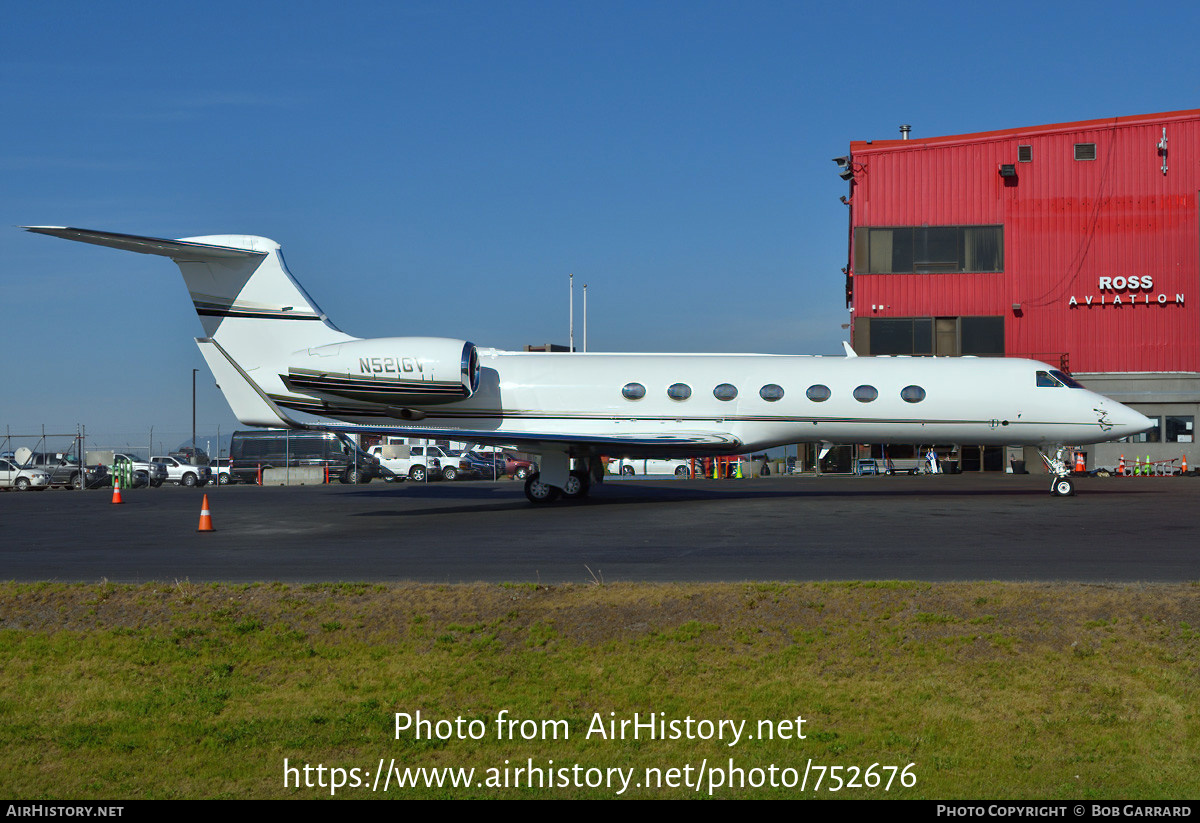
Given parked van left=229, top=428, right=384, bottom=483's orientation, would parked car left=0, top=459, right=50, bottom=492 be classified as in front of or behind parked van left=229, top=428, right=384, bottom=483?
behind

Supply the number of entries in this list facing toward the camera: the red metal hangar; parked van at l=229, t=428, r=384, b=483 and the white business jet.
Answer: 1

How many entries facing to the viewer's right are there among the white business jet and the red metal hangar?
1

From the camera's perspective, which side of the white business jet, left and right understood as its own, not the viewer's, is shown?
right

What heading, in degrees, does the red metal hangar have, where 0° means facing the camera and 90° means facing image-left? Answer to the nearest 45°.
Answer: approximately 0°

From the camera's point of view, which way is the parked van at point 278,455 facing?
to the viewer's right

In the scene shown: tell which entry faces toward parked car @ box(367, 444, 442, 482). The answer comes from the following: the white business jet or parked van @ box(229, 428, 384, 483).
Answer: parked van @ box(229, 428, 384, 483)
